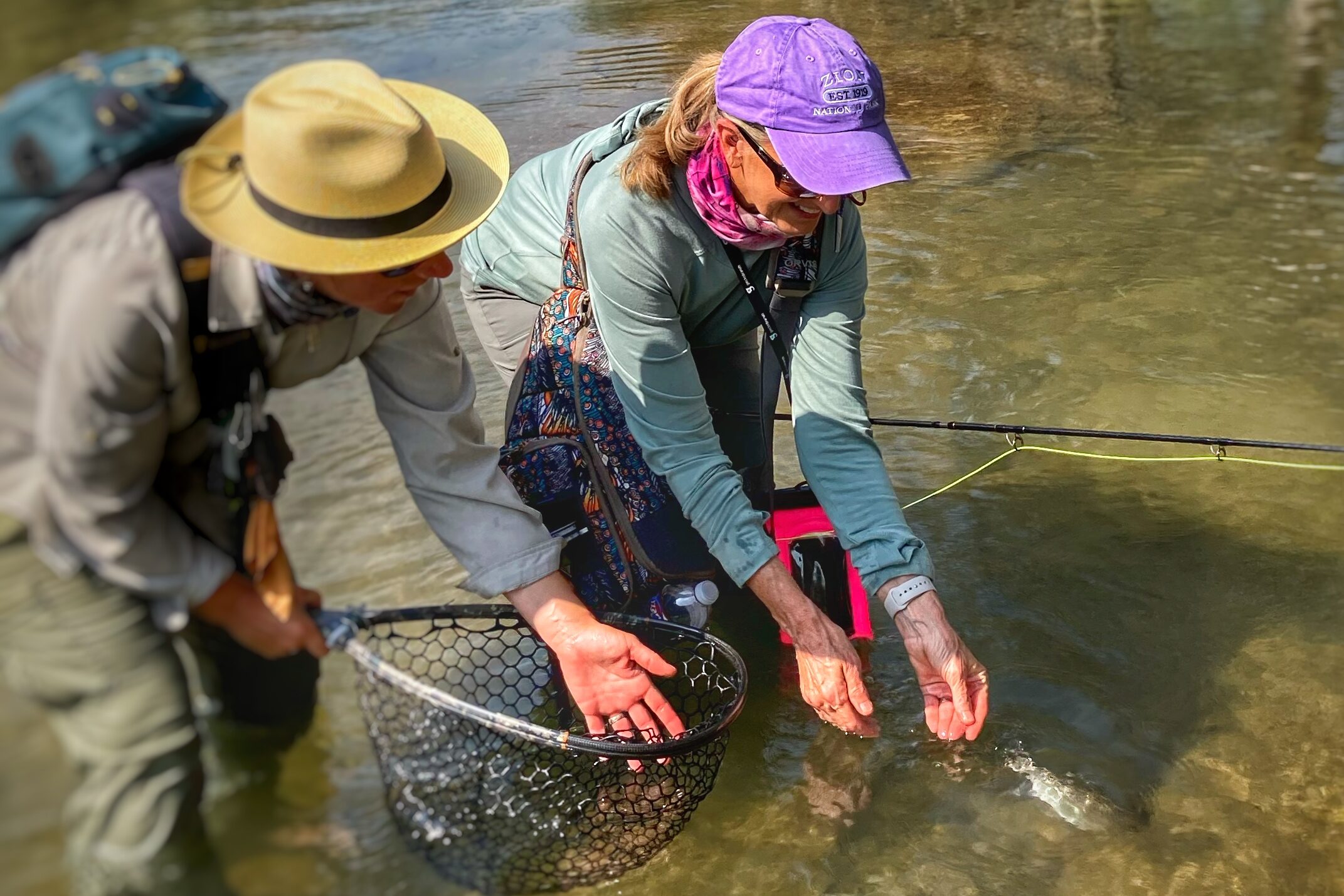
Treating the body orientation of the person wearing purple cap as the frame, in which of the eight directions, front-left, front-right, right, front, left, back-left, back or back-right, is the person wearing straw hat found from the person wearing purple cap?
right

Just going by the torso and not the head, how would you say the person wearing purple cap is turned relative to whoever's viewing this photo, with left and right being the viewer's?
facing the viewer and to the right of the viewer

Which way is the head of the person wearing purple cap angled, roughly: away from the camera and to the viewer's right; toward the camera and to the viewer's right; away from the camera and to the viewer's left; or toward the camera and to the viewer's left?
toward the camera and to the viewer's right

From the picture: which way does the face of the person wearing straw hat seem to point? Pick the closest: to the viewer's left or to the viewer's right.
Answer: to the viewer's right
